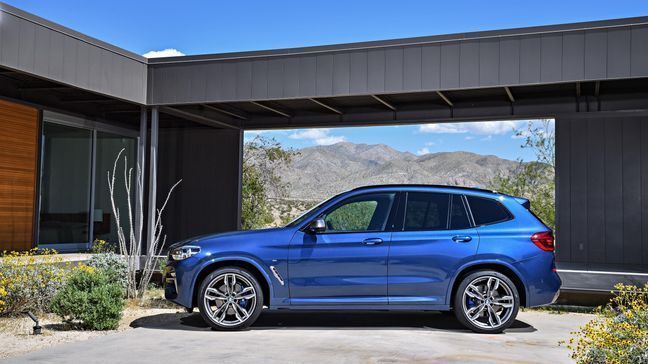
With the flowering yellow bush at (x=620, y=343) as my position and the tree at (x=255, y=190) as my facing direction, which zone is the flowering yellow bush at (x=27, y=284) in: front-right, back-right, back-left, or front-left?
front-left

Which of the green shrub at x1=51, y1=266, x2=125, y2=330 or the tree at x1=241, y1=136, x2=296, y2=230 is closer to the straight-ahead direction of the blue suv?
the green shrub

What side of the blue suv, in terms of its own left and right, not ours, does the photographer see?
left

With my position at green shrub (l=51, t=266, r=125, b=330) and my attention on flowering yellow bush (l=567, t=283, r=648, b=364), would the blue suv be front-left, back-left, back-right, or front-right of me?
front-left

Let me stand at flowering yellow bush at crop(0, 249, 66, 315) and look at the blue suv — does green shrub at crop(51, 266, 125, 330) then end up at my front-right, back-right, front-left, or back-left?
front-right

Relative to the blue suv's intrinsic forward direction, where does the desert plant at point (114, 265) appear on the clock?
The desert plant is roughly at 1 o'clock from the blue suv.

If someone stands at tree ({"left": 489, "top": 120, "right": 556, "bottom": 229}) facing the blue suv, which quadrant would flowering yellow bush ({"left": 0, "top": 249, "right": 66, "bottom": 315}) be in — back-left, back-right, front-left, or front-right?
front-right

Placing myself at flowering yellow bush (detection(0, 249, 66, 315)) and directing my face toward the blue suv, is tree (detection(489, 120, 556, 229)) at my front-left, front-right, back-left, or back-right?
front-left

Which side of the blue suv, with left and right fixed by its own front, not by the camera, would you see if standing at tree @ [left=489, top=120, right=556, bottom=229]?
right

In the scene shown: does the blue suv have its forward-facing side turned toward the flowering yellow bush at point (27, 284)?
yes

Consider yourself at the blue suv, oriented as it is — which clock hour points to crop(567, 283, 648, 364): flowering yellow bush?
The flowering yellow bush is roughly at 8 o'clock from the blue suv.

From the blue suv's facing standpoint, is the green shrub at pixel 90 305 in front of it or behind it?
in front
